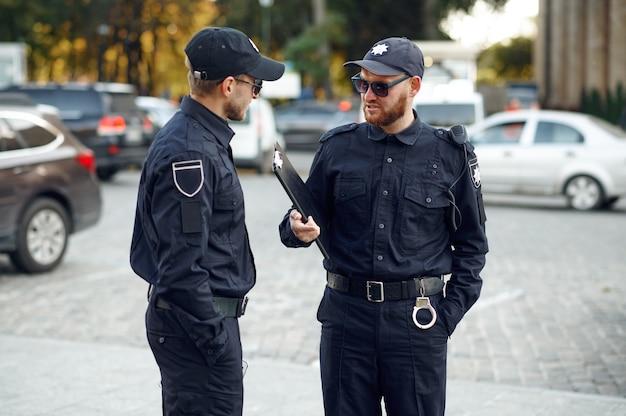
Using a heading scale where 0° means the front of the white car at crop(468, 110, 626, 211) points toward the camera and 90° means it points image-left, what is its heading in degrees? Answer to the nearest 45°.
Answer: approximately 90°

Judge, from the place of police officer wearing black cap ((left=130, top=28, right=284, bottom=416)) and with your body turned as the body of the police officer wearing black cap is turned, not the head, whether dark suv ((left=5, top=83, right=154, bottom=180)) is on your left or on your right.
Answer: on your left

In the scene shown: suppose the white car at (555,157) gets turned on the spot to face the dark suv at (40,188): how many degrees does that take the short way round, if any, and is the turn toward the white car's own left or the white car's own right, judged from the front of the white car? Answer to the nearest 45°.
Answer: approximately 45° to the white car's own left

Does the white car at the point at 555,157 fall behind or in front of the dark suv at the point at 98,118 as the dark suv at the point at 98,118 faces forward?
behind

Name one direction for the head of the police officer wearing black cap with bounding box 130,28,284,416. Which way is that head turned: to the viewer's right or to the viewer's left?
to the viewer's right

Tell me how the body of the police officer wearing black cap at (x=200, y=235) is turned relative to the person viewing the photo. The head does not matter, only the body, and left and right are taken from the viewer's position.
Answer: facing to the right of the viewer

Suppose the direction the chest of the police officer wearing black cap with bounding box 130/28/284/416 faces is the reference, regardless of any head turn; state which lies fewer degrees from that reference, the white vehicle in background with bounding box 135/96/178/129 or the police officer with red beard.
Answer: the police officer with red beard

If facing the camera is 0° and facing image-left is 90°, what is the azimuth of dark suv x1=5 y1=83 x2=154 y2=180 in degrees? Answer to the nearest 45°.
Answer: approximately 135°

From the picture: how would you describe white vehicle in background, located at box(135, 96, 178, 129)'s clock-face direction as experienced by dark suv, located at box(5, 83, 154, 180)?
The white vehicle in background is roughly at 2 o'clock from the dark suv.
